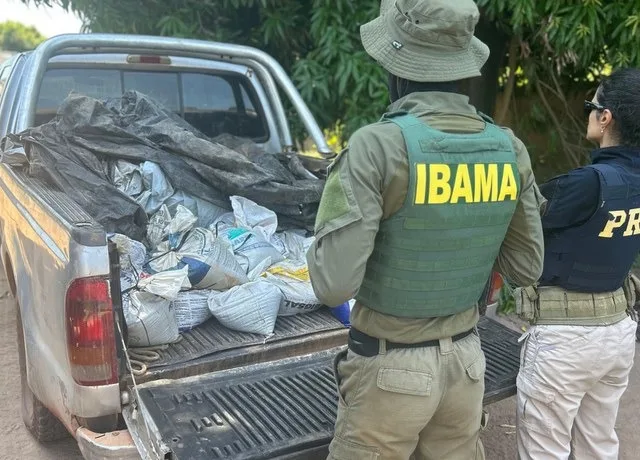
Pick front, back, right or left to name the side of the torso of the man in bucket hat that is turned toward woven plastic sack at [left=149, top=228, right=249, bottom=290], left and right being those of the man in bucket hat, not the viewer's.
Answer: front

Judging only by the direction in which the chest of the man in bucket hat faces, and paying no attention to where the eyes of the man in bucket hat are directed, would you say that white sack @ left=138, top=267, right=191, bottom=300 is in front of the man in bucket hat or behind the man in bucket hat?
in front

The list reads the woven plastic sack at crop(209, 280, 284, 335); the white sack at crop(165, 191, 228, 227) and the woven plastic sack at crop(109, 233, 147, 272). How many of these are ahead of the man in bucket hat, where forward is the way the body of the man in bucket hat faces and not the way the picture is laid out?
3

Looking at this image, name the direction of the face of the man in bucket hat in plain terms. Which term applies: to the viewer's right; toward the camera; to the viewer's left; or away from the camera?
away from the camera

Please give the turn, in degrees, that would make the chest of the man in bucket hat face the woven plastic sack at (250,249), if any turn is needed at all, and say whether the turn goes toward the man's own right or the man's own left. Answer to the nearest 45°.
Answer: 0° — they already face it

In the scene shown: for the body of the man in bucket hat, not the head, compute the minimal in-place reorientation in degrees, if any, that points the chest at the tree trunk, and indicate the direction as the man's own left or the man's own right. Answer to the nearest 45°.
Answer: approximately 45° to the man's own right

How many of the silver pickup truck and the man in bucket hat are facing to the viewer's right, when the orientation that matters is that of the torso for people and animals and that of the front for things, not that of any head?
0

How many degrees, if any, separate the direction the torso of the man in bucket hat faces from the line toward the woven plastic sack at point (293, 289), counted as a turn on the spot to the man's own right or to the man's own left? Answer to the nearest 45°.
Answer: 0° — they already face it

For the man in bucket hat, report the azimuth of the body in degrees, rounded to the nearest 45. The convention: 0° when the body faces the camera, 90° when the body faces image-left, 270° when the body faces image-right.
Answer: approximately 135°

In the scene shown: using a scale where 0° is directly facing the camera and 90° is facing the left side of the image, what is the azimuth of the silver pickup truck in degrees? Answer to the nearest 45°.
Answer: approximately 135°

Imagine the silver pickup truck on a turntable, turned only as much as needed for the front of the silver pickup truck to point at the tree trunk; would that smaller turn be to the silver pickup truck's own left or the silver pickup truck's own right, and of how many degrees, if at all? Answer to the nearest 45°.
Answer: approximately 90° to the silver pickup truck's own right

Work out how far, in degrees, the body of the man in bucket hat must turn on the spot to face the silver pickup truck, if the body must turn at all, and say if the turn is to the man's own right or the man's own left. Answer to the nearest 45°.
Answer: approximately 45° to the man's own left
